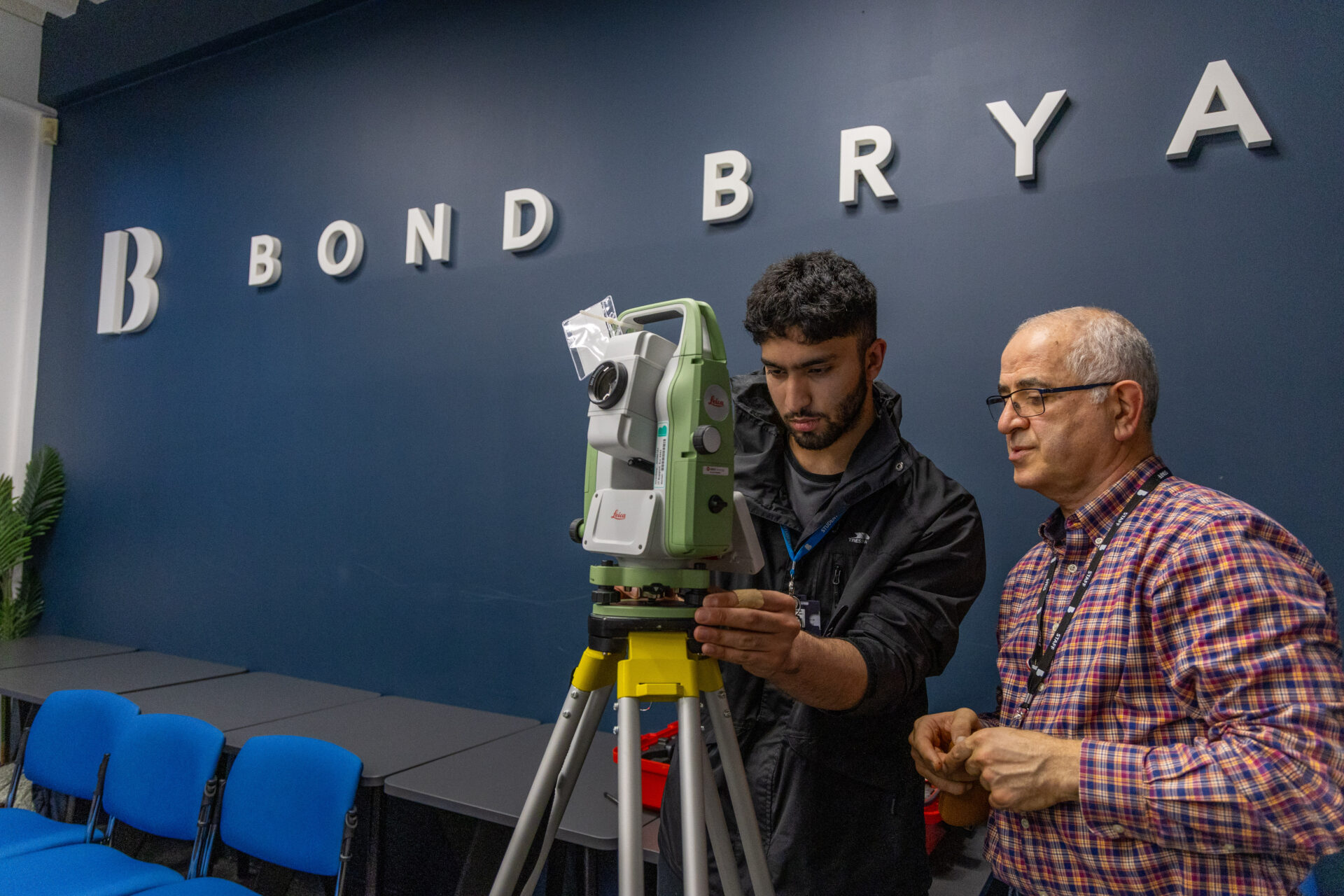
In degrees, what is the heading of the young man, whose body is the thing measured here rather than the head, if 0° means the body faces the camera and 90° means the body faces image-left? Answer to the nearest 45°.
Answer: approximately 45°

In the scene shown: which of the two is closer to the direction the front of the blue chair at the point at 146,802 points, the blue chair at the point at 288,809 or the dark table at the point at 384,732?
the blue chair

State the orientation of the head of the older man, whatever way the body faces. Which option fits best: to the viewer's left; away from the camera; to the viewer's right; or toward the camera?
to the viewer's left

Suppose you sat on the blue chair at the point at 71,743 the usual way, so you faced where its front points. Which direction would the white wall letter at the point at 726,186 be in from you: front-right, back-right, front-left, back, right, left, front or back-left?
left

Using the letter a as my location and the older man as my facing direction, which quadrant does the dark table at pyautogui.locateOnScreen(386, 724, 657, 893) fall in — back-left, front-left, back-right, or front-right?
front-right

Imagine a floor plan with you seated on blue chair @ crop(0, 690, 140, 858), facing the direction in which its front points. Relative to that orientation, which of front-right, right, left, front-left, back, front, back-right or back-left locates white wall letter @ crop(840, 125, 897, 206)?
left

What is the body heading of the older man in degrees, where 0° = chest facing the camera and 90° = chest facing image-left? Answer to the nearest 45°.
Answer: approximately 45°

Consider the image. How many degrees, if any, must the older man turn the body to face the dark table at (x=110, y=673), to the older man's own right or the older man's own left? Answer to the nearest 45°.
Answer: approximately 45° to the older man's own right

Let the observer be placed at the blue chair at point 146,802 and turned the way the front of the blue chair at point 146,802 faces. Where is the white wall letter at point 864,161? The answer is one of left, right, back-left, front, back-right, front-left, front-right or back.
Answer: left
